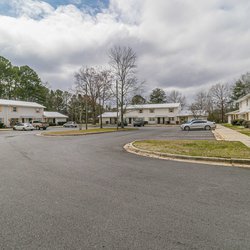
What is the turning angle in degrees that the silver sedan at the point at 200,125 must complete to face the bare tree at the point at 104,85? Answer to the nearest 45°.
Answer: approximately 45° to its right

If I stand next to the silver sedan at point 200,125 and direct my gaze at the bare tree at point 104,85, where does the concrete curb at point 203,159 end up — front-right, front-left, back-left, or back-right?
back-left

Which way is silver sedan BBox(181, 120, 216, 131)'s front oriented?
to the viewer's left

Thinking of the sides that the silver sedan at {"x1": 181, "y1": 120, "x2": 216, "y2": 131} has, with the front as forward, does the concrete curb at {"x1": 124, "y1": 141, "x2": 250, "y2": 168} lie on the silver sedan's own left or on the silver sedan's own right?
on the silver sedan's own left

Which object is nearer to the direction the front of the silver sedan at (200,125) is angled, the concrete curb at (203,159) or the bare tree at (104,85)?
the bare tree
